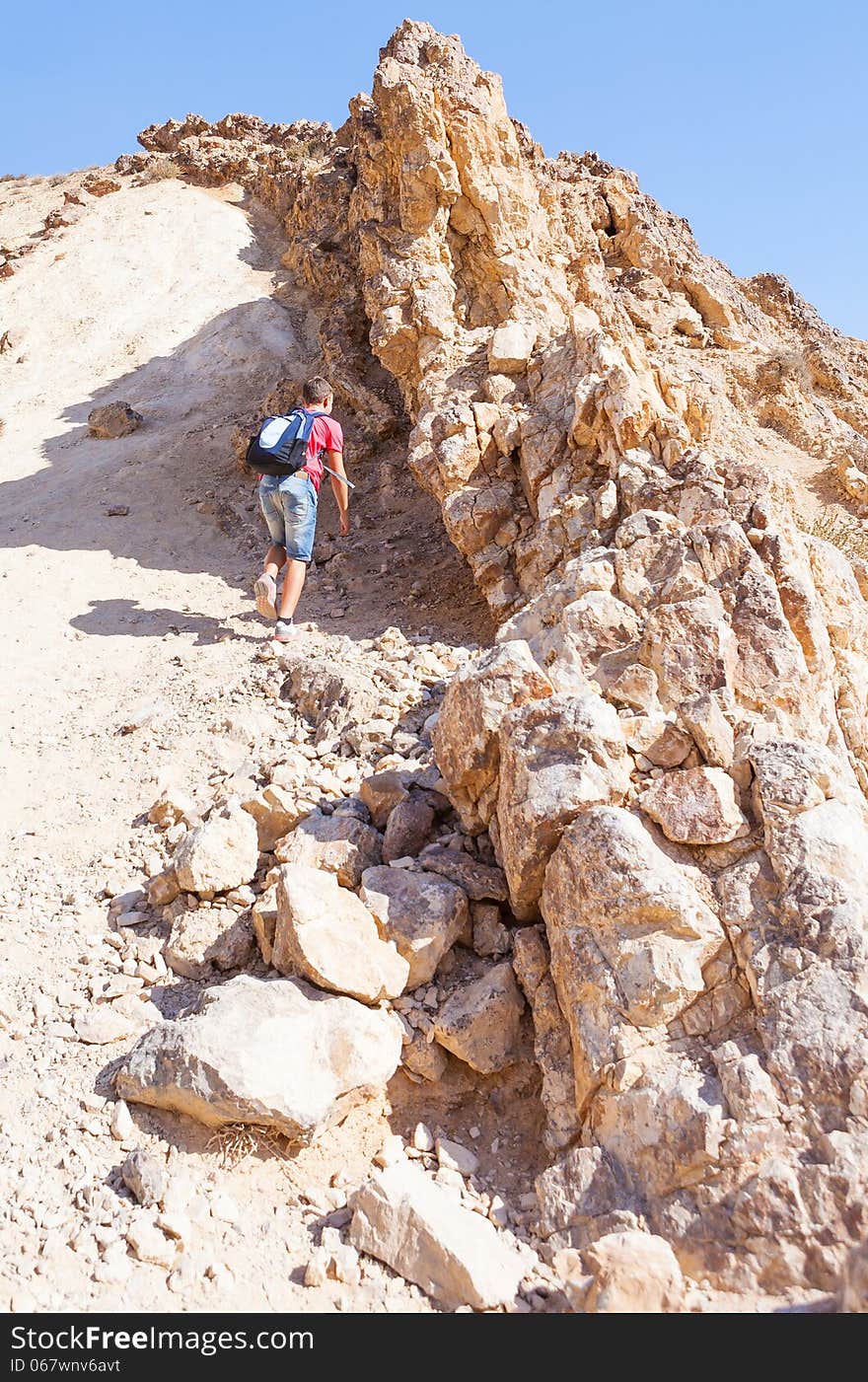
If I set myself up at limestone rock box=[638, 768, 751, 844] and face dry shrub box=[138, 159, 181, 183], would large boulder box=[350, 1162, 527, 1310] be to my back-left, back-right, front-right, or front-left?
back-left

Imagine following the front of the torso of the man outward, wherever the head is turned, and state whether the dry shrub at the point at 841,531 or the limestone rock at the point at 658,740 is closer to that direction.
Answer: the dry shrub

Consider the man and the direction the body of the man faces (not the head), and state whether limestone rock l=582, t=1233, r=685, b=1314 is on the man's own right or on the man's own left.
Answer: on the man's own right

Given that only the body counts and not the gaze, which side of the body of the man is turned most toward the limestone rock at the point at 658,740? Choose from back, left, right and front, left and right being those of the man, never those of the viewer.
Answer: right

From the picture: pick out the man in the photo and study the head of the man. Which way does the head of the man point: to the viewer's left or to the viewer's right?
to the viewer's right

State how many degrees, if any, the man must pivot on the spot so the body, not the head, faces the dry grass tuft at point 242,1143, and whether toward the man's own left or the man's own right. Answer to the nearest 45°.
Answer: approximately 135° to the man's own right

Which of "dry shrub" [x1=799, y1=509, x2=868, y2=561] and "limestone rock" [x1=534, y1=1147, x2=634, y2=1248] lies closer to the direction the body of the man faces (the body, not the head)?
the dry shrub

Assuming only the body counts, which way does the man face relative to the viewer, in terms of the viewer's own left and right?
facing away from the viewer and to the right of the viewer

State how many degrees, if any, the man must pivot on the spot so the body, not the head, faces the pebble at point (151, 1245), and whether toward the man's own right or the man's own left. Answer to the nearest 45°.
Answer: approximately 135° to the man's own right

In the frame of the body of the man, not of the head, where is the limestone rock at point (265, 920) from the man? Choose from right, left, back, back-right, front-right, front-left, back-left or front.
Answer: back-right
